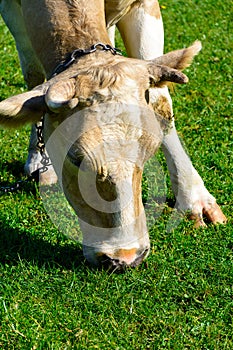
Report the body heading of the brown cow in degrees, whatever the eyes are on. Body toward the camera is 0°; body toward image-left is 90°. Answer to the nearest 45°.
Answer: approximately 0°
